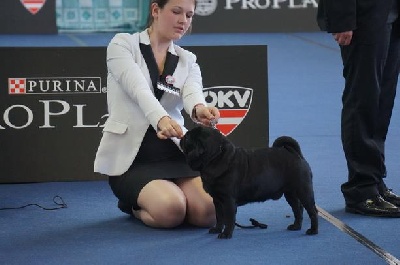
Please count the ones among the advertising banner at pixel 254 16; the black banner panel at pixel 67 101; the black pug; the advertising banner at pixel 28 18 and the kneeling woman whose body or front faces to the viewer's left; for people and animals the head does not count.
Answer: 1

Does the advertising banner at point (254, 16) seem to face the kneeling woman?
yes

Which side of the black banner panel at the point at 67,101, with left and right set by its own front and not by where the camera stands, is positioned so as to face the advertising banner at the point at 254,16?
back

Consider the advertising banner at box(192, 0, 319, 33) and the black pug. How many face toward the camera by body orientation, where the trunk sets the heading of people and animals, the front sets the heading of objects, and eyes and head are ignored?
1

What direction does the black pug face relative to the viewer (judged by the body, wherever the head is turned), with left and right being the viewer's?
facing to the left of the viewer

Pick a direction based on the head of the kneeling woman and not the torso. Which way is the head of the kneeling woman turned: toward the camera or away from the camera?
toward the camera

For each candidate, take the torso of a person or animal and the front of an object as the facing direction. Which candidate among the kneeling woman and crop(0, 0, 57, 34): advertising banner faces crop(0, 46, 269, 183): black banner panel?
the advertising banner

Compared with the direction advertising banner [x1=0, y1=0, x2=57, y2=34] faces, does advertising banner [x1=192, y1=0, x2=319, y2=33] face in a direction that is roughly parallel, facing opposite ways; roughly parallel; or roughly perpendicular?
roughly parallel

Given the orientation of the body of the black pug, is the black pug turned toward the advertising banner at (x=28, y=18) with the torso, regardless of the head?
no

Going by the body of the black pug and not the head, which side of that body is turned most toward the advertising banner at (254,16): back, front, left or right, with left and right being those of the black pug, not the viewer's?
right

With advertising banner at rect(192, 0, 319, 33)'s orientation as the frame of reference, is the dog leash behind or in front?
in front

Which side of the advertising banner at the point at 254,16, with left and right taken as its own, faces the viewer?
front

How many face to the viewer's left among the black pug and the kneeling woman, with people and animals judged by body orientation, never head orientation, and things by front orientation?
1

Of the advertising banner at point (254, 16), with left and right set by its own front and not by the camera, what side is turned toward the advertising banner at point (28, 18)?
right

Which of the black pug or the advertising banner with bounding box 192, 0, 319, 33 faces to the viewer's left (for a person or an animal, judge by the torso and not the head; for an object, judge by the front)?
the black pug

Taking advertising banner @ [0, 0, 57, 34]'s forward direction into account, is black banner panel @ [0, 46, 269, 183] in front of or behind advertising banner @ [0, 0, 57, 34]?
in front

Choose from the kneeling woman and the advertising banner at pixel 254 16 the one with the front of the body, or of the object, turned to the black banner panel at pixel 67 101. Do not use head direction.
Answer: the advertising banner

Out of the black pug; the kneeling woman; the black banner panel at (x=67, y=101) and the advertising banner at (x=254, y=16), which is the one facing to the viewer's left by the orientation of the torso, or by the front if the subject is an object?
the black pug

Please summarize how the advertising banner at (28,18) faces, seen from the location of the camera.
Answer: facing the viewer

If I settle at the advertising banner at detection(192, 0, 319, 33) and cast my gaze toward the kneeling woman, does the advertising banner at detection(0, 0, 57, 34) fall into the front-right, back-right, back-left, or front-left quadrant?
front-right

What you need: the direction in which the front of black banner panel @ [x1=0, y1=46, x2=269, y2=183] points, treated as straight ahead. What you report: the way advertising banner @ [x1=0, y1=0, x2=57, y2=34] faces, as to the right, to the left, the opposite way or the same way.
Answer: the same way

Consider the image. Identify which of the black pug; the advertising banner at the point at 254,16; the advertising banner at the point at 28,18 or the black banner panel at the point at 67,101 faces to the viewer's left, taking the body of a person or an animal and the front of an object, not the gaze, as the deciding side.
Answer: the black pug
